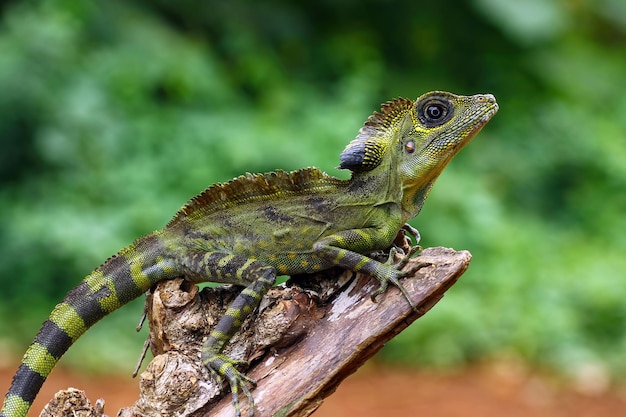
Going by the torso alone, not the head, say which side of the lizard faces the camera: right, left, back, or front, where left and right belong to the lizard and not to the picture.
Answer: right
